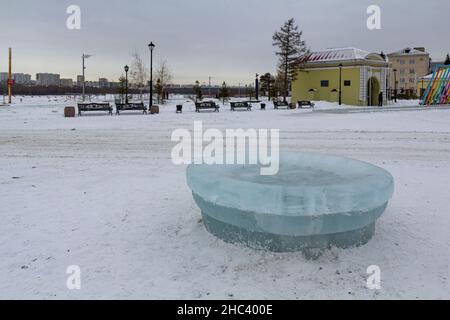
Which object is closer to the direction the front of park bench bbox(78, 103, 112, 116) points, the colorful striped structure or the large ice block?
the large ice block

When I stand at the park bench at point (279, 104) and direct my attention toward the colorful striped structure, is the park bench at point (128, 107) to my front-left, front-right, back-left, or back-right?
back-right

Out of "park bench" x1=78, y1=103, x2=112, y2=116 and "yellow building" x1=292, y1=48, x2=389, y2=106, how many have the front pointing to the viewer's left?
0

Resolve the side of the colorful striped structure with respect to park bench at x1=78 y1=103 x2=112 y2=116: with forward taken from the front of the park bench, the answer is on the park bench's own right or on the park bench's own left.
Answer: on the park bench's own left

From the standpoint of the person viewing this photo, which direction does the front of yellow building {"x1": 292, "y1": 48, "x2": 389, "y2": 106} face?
facing the viewer and to the right of the viewer

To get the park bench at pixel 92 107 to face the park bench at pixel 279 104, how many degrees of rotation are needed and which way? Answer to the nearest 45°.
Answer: approximately 135° to its left

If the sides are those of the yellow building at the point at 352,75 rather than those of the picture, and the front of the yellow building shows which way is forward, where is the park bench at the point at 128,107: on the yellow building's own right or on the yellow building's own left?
on the yellow building's own right
